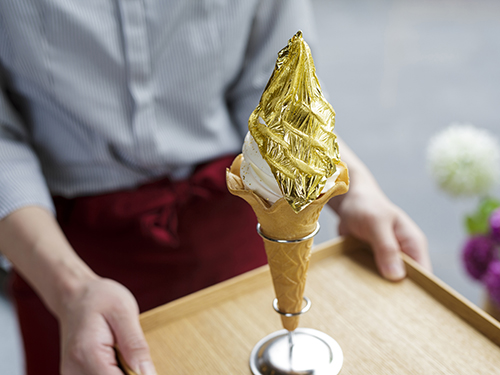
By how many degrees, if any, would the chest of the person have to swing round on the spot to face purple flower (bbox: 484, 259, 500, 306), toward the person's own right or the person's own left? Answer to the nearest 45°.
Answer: approximately 45° to the person's own left

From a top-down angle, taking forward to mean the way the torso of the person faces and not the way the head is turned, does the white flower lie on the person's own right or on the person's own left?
on the person's own left

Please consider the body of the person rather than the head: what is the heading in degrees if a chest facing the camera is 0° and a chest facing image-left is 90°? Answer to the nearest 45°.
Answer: approximately 315°

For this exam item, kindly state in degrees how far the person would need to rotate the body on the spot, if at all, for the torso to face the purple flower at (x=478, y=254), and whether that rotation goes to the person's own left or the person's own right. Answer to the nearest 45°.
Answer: approximately 45° to the person's own left
